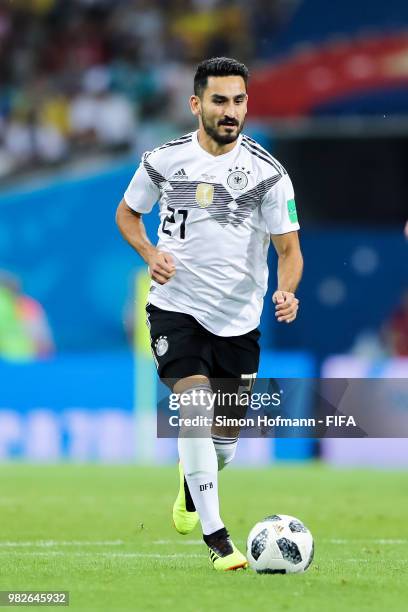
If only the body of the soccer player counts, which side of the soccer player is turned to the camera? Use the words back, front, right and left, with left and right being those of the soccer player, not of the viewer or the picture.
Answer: front

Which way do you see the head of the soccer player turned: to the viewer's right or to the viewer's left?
to the viewer's right
